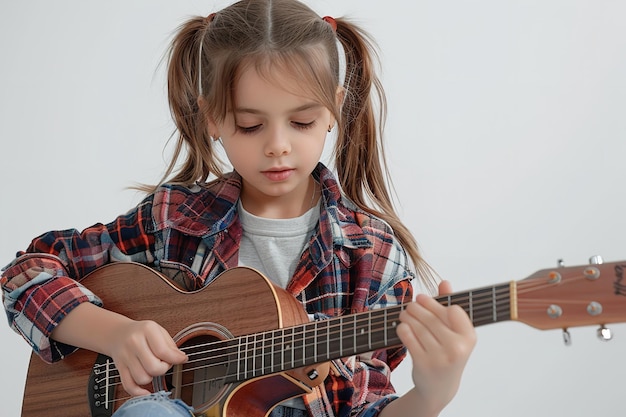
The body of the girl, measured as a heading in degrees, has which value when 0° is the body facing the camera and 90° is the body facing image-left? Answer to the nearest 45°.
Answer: approximately 0°
